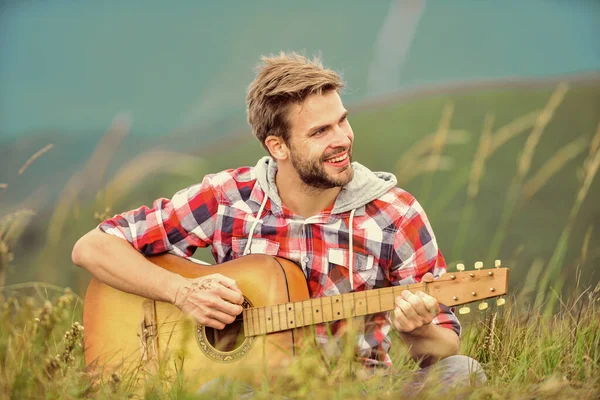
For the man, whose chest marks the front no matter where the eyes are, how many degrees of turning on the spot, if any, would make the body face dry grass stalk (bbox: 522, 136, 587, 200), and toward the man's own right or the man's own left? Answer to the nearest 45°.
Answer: approximately 135° to the man's own left

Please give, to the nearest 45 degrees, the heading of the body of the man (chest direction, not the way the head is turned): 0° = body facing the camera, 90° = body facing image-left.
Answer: approximately 0°

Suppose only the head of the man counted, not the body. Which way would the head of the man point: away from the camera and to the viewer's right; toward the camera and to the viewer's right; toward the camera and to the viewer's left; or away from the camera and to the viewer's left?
toward the camera and to the viewer's right

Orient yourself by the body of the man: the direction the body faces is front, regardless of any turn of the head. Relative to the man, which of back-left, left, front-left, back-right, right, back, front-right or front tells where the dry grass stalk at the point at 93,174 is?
back-right

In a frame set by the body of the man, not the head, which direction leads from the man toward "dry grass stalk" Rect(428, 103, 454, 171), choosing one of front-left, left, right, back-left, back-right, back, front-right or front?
back-left

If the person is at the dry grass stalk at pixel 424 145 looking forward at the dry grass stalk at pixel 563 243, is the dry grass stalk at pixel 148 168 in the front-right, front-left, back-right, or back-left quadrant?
back-right

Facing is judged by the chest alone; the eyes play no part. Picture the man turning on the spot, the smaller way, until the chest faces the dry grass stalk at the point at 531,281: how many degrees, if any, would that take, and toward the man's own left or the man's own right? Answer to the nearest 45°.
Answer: approximately 135° to the man's own left

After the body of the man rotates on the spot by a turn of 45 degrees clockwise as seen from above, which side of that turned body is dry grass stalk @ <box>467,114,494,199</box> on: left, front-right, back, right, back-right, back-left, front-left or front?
back
